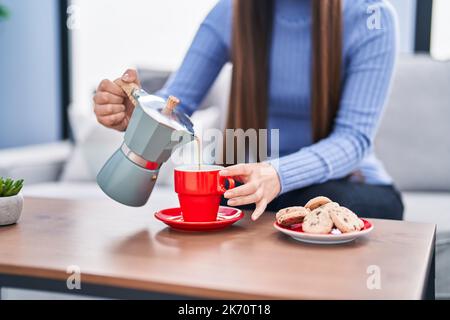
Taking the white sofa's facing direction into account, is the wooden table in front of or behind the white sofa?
in front

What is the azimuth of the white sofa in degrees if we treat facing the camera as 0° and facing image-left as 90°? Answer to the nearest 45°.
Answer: approximately 0°

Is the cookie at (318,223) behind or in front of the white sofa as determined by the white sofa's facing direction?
in front

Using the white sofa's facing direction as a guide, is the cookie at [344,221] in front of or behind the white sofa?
in front

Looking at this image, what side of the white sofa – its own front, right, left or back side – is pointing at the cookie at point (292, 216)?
front
